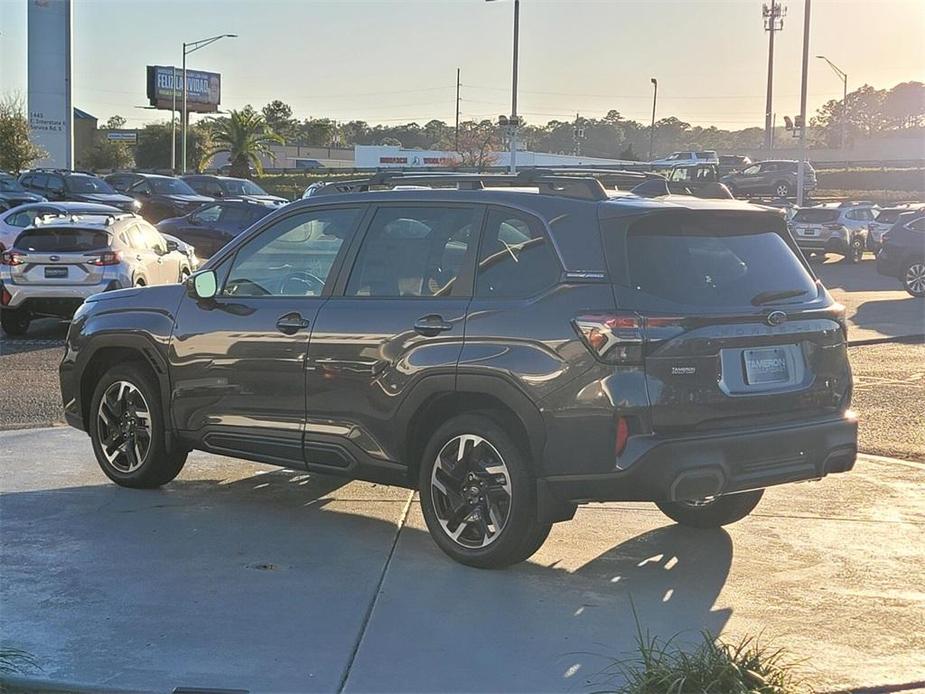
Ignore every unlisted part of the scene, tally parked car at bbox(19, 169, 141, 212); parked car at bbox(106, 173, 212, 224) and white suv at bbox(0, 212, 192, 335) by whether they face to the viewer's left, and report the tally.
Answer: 0

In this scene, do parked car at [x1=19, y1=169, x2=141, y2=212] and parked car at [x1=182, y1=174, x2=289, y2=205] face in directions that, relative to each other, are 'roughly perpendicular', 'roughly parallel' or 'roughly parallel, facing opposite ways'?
roughly parallel

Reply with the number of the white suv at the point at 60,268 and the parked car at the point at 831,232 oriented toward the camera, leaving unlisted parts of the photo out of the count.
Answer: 0

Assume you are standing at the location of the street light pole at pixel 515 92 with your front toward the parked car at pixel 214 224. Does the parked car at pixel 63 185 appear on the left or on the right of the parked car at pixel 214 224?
right

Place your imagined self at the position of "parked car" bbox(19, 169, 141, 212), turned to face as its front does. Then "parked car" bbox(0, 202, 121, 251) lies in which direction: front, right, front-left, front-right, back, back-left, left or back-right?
front-right

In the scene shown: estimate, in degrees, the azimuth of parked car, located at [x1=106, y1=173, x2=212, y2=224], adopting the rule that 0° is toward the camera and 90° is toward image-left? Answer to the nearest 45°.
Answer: approximately 315°

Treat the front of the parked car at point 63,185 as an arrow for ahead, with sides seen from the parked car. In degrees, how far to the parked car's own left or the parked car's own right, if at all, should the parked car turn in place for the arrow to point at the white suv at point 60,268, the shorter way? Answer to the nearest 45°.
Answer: approximately 45° to the parked car's own right

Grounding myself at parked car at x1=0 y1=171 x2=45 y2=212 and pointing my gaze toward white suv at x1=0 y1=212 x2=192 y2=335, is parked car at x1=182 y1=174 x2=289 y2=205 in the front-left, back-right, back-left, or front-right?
back-left

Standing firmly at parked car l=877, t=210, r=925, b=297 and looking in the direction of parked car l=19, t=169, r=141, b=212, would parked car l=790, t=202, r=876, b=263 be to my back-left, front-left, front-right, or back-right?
front-right

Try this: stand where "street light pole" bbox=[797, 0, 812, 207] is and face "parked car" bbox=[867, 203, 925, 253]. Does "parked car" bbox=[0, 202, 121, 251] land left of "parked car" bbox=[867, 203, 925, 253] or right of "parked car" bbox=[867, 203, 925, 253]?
right

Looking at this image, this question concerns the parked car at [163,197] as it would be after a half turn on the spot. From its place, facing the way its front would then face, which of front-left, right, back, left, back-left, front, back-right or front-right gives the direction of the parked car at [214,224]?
back-left

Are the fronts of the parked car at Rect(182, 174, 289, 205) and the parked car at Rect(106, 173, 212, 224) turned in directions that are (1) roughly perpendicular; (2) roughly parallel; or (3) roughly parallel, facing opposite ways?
roughly parallel

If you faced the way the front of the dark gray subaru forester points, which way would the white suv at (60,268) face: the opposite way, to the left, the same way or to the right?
to the right

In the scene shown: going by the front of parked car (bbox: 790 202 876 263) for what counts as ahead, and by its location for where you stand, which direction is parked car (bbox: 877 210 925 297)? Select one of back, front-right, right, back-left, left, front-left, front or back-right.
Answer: back-right

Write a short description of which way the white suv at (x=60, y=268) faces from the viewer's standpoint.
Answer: facing away from the viewer and to the right of the viewer

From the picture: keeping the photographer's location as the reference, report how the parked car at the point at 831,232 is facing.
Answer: facing away from the viewer and to the right of the viewer

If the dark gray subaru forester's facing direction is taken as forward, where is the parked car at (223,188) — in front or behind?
in front
